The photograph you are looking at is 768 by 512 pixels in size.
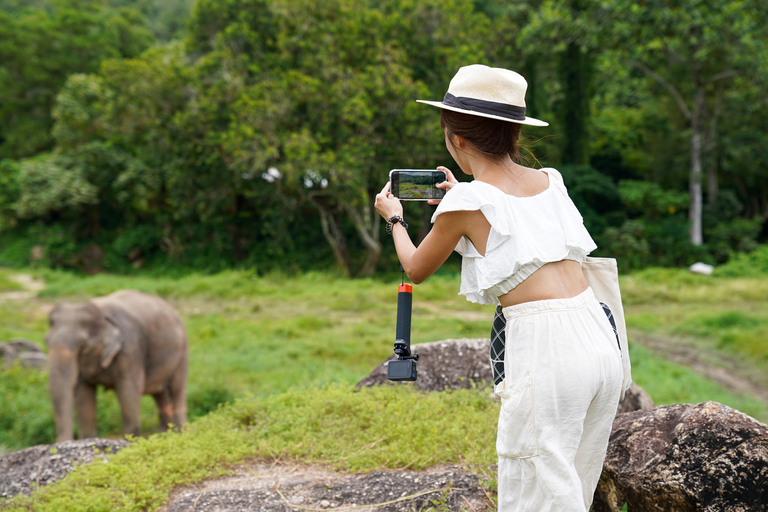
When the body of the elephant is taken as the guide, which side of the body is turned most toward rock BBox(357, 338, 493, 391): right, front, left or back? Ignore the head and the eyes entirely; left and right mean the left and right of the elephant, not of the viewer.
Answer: left

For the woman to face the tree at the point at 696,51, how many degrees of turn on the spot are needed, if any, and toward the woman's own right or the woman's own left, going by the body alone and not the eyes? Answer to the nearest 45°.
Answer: approximately 45° to the woman's own right

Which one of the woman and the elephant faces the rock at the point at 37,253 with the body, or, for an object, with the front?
the woman

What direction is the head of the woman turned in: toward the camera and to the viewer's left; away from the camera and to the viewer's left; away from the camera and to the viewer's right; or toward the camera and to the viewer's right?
away from the camera and to the viewer's left

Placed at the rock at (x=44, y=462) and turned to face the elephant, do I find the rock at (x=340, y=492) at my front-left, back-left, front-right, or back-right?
back-right

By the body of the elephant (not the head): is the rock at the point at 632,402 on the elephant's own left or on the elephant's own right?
on the elephant's own left

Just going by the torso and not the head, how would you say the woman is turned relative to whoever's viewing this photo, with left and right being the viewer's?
facing away from the viewer and to the left of the viewer

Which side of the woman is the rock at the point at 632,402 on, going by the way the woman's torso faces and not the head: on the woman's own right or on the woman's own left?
on the woman's own right

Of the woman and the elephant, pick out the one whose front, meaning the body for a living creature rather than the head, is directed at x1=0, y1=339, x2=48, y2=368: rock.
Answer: the woman

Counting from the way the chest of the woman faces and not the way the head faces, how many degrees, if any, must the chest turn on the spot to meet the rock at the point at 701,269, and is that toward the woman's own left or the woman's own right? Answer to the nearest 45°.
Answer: approximately 45° to the woman's own right

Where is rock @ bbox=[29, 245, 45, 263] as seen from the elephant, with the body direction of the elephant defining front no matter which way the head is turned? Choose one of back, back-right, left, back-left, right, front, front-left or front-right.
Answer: back-right

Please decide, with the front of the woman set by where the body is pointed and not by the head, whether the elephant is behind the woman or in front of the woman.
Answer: in front

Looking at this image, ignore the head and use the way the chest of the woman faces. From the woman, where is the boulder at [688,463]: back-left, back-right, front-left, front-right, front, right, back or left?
right

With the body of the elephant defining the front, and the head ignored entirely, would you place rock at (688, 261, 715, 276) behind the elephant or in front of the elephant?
behind

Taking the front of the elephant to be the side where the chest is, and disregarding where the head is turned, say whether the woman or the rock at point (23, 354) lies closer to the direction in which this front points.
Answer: the woman
